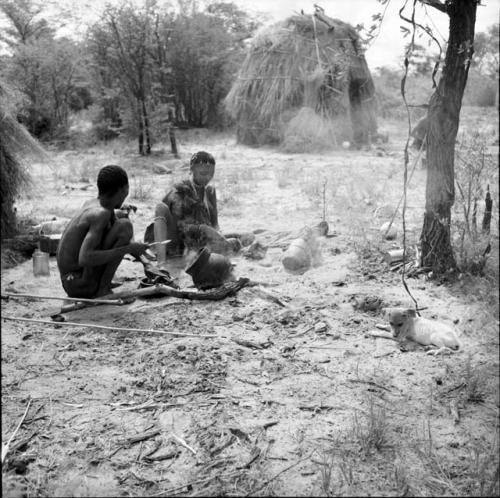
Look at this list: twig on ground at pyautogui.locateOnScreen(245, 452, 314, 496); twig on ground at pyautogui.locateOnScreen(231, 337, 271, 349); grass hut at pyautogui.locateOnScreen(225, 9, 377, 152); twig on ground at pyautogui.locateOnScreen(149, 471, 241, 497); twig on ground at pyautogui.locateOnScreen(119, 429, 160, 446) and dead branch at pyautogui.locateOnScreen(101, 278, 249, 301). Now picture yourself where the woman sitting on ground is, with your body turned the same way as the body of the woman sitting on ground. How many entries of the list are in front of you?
5

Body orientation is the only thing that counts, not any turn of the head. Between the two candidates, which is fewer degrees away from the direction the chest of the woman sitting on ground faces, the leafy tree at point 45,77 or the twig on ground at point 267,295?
the twig on ground

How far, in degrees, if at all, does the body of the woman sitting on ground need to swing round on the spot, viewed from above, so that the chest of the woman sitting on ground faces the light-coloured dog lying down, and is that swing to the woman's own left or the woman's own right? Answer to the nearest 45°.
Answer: approximately 45° to the woman's own left

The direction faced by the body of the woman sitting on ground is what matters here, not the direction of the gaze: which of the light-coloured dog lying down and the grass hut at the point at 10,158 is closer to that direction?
the light-coloured dog lying down

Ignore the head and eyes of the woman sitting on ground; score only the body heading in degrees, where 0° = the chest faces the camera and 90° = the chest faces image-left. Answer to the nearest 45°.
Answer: approximately 0°

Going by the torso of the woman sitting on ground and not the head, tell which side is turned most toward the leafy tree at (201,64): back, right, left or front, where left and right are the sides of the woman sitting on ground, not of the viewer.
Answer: back

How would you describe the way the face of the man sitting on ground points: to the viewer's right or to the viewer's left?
to the viewer's right

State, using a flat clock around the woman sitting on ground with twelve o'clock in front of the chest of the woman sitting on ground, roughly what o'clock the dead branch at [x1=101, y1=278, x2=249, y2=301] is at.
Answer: The dead branch is roughly at 12 o'clock from the woman sitting on ground.

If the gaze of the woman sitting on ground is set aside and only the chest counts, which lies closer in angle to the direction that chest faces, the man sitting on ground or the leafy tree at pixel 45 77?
the man sitting on ground

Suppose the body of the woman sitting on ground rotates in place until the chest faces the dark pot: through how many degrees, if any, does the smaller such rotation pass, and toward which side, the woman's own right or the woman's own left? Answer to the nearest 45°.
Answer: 0° — they already face it

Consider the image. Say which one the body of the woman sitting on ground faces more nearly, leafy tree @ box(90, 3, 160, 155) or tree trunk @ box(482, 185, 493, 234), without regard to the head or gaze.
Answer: the tree trunk
